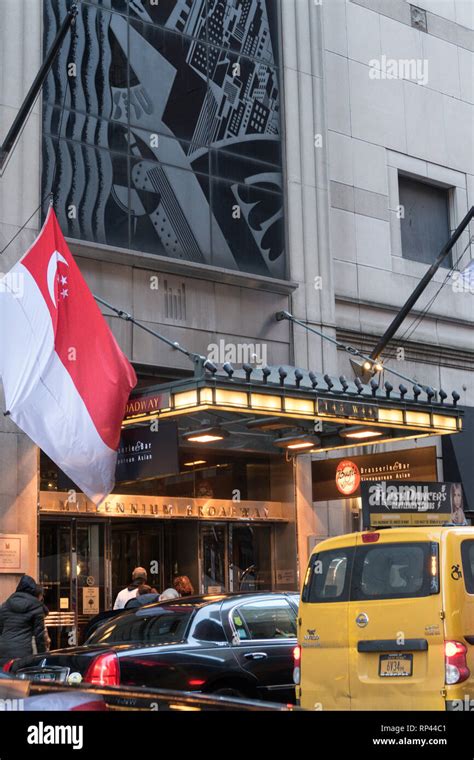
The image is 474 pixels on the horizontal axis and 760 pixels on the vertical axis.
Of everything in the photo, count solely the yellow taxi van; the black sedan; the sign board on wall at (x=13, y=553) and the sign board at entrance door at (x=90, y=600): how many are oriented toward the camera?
2

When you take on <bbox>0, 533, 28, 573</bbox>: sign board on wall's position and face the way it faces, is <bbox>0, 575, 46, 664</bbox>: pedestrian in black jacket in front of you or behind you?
in front

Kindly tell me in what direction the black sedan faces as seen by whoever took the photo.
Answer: facing away from the viewer and to the right of the viewer

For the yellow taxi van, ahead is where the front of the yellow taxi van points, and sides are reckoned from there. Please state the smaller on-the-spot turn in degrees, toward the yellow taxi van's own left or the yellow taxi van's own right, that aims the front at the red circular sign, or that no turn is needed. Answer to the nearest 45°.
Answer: approximately 45° to the yellow taxi van's own left

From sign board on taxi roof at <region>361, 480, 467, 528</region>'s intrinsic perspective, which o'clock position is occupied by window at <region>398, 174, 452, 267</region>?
The window is roughly at 6 o'clock from the sign board on taxi roof.

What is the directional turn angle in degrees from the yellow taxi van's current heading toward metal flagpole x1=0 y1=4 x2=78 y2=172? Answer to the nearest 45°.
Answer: approximately 90° to its left

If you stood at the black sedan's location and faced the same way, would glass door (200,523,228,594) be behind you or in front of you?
in front

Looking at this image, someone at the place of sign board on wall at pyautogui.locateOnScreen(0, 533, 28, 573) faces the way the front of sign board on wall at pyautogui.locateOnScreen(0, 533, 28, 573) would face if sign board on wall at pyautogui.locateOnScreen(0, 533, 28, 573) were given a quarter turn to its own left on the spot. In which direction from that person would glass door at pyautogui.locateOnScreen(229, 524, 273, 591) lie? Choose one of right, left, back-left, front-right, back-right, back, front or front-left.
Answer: front-left

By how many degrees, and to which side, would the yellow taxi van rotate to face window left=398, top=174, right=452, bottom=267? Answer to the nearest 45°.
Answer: approximately 45° to its left

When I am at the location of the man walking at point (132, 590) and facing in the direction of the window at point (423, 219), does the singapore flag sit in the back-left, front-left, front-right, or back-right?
back-right

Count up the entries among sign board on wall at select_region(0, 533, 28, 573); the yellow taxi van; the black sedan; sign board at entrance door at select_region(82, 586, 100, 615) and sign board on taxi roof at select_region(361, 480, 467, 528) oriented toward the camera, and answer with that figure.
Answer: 3

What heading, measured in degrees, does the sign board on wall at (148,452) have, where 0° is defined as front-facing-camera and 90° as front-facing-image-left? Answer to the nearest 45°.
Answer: approximately 45°
